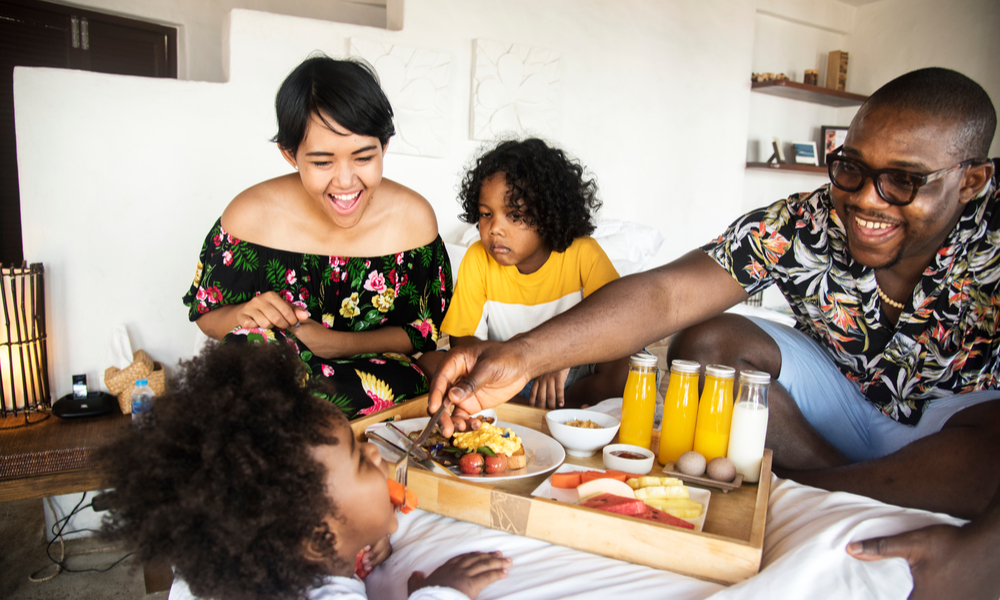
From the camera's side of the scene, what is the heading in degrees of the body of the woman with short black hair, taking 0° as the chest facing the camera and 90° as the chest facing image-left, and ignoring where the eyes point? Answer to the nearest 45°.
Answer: approximately 0°

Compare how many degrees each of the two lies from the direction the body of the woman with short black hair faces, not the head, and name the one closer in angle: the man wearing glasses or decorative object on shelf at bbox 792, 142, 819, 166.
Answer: the man wearing glasses

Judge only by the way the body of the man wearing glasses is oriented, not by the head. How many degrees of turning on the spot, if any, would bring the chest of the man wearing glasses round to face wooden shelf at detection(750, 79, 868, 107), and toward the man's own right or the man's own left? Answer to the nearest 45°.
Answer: approximately 135° to the man's own right

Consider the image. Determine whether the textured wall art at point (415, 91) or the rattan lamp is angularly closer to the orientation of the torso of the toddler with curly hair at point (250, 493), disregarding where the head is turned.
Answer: the textured wall art

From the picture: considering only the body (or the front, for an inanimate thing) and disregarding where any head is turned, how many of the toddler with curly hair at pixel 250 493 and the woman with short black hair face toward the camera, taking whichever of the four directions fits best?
1

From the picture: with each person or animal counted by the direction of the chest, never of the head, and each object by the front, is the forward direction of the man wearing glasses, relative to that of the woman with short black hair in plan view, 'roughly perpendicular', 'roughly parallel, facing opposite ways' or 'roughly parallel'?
roughly perpendicular

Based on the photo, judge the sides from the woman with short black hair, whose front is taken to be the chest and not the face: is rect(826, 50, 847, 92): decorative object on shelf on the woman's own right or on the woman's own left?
on the woman's own left

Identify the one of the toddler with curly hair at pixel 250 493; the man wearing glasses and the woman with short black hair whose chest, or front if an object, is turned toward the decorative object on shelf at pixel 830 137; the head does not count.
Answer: the toddler with curly hair

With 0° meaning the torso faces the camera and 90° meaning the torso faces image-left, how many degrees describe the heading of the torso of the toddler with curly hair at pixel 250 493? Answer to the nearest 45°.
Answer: approximately 225°

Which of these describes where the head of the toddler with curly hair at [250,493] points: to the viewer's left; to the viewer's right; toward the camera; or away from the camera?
to the viewer's right

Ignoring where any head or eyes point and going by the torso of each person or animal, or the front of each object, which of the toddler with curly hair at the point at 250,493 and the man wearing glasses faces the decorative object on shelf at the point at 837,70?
the toddler with curly hair

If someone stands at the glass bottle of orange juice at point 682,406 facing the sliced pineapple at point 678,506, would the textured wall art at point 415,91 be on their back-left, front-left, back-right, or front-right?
back-right
